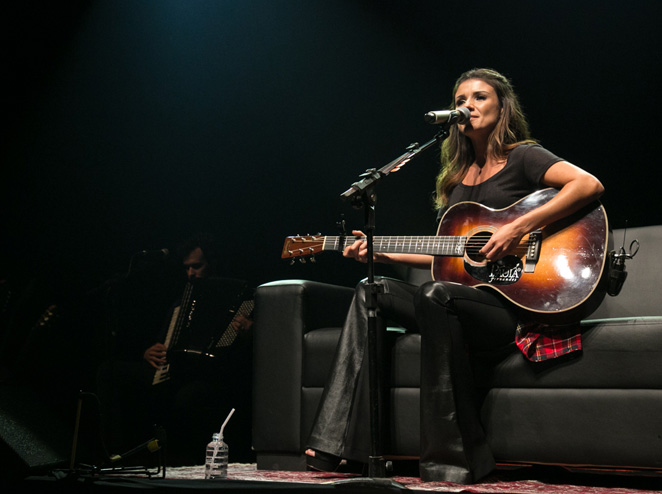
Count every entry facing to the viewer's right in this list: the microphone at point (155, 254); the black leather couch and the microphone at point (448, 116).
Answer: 2

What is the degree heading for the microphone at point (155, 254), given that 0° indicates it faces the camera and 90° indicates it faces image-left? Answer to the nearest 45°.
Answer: approximately 270°

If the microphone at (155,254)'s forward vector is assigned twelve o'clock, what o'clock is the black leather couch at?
The black leather couch is roughly at 2 o'clock from the microphone.

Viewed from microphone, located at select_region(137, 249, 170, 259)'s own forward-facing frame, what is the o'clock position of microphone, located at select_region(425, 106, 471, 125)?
microphone, located at select_region(425, 106, 471, 125) is roughly at 2 o'clock from microphone, located at select_region(137, 249, 170, 259).

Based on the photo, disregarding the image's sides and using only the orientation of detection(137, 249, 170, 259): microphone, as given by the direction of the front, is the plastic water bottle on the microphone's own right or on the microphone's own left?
on the microphone's own right

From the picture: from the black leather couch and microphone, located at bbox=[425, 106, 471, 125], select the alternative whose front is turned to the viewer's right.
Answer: the microphone

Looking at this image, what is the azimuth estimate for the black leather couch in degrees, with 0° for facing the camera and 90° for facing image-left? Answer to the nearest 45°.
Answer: approximately 0°

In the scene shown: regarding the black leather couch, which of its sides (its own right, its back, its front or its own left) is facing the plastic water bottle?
right

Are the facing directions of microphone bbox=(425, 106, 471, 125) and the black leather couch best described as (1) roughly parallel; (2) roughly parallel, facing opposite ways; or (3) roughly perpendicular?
roughly perpendicular

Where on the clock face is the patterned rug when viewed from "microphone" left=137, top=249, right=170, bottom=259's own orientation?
The patterned rug is roughly at 2 o'clock from the microphone.

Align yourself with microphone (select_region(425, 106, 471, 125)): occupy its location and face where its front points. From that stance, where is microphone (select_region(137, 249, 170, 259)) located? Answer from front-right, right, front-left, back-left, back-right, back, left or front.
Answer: back-left

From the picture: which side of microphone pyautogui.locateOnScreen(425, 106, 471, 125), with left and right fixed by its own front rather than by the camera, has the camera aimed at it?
right
